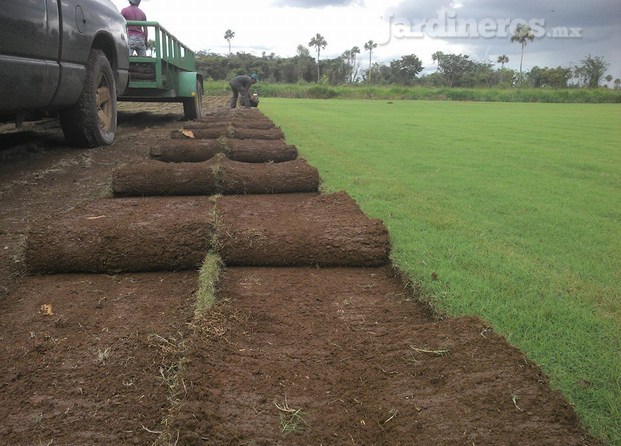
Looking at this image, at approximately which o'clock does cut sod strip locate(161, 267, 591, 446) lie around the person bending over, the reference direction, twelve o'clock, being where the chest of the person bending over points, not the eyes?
The cut sod strip is roughly at 3 o'clock from the person bending over.

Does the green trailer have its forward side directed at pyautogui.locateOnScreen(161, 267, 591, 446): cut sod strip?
yes

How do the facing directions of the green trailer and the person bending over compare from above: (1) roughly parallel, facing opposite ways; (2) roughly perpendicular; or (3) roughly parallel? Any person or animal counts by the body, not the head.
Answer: roughly perpendicular

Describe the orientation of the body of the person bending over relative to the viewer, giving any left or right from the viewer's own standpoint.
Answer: facing to the right of the viewer

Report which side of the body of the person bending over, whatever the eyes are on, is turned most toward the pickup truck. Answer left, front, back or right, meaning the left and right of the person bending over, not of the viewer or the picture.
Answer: right

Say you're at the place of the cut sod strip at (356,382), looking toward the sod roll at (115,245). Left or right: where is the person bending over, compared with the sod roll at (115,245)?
right

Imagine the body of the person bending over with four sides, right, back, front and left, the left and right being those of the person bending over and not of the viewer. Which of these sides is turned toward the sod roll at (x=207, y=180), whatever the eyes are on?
right

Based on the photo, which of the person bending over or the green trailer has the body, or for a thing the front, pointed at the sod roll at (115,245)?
the green trailer

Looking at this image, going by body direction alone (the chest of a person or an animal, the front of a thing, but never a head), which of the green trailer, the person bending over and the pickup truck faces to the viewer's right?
the person bending over
